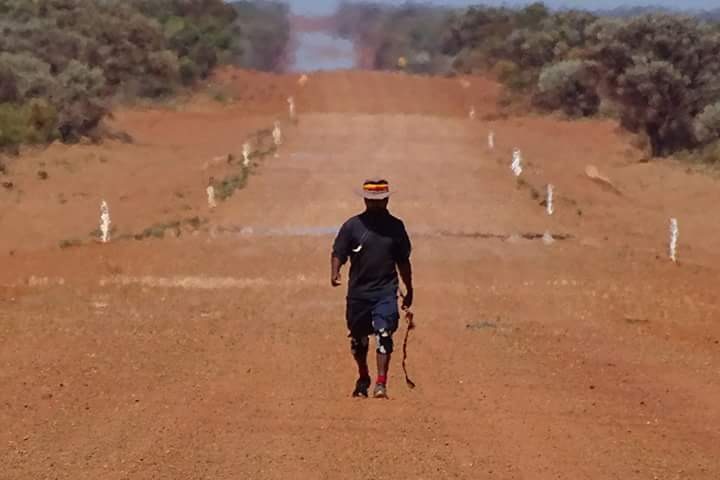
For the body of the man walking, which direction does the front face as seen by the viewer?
toward the camera

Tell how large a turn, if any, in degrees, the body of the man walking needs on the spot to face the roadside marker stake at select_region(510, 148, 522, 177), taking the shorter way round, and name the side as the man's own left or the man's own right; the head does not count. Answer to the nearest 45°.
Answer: approximately 180°
